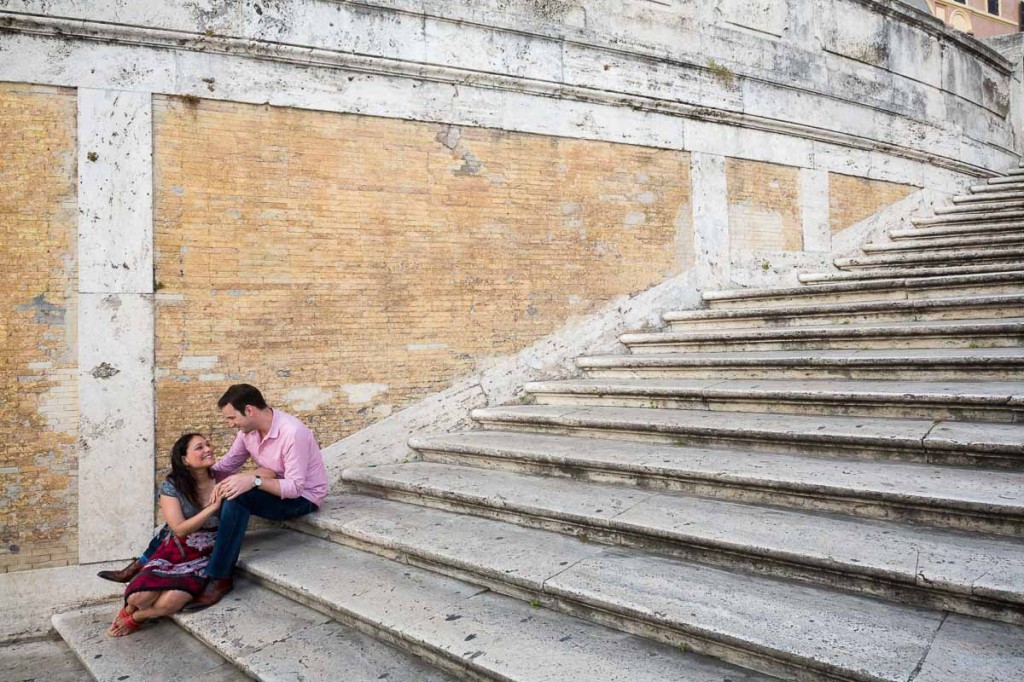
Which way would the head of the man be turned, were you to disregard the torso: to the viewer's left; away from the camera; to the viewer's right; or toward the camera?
to the viewer's left

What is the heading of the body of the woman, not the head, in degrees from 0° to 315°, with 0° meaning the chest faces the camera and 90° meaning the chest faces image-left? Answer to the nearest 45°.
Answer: approximately 315°
